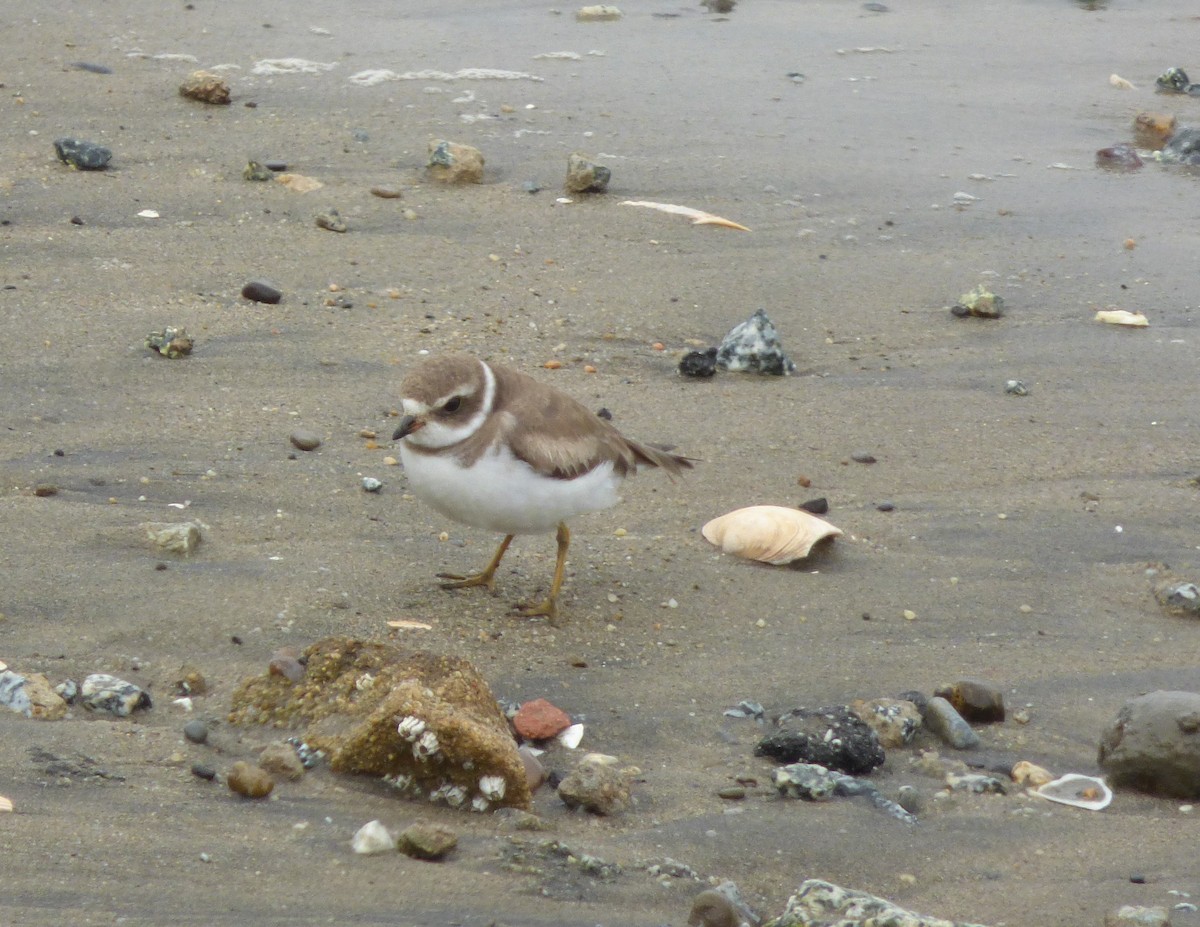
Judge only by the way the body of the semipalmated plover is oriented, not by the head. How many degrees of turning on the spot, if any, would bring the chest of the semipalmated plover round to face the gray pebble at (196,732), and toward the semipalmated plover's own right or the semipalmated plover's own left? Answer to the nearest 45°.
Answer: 0° — it already faces it

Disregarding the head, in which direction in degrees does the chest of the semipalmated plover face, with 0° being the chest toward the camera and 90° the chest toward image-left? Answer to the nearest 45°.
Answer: approximately 45°

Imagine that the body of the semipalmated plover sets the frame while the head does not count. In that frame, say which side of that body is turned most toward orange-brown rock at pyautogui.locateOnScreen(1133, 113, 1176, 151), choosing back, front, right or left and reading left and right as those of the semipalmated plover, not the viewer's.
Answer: back

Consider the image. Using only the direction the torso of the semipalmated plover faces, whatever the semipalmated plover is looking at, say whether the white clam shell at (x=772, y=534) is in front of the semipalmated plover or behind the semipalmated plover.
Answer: behind

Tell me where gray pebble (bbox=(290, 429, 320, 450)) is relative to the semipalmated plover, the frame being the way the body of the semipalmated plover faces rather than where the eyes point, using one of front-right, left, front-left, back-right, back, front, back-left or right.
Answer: right

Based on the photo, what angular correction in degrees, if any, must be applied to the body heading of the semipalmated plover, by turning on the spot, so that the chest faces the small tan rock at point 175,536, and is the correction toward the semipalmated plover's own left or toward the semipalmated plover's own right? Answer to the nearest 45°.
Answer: approximately 45° to the semipalmated plover's own right

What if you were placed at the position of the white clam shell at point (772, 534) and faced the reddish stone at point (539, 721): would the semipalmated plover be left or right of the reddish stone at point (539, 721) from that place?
right

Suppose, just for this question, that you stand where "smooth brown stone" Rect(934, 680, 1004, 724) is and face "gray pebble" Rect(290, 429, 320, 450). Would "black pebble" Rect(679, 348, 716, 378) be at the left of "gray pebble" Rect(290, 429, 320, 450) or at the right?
right

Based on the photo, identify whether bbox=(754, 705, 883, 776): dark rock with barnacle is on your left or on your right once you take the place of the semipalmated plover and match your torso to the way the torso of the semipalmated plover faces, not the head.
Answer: on your left

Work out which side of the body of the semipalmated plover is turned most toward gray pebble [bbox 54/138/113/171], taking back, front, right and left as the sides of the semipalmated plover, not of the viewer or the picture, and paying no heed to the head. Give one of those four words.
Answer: right

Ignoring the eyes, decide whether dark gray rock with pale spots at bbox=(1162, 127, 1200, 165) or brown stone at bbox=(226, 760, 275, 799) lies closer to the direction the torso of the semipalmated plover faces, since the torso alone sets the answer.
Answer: the brown stone

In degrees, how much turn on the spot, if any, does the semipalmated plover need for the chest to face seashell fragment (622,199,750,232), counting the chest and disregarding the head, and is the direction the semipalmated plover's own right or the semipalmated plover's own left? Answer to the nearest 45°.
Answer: approximately 135° to the semipalmated plover's own right

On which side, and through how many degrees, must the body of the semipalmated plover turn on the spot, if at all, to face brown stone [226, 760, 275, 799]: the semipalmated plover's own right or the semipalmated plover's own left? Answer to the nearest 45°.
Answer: approximately 45° to the semipalmated plover's own left

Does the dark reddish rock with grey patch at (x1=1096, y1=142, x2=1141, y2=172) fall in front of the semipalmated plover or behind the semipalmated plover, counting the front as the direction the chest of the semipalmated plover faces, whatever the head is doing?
behind
